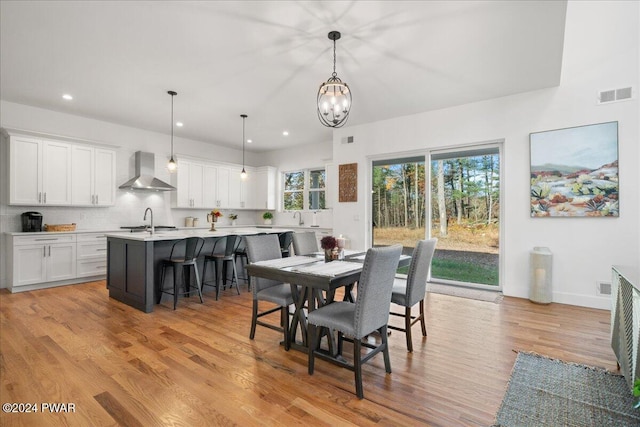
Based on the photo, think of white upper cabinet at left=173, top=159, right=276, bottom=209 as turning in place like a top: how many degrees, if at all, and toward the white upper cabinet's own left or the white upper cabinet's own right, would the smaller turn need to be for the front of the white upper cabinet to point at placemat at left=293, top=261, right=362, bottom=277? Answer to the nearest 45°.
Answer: approximately 45° to the white upper cabinet's own right

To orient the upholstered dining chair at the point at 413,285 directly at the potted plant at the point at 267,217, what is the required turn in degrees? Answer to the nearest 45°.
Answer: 0° — it already faces it

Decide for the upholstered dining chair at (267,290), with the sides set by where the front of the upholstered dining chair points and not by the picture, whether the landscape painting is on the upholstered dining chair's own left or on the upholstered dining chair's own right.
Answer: on the upholstered dining chair's own left

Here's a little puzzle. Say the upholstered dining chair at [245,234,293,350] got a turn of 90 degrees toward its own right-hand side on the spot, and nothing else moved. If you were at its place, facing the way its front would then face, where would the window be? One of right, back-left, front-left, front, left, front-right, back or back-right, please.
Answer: back-right

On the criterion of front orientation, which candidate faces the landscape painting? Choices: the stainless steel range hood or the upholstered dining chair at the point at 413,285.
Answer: the stainless steel range hood

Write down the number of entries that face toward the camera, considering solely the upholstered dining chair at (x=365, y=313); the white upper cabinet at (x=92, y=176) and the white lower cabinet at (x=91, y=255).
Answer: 2

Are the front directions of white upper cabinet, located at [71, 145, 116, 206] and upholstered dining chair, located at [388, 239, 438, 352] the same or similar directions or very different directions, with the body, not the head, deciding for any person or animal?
very different directions

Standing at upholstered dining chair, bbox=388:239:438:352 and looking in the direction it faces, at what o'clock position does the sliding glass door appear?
The sliding glass door is roughly at 2 o'clock from the upholstered dining chair.

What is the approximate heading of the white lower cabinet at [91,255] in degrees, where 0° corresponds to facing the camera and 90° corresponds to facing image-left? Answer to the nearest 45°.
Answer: approximately 0°

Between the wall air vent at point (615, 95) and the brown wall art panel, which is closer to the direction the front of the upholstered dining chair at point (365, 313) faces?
the brown wall art panel

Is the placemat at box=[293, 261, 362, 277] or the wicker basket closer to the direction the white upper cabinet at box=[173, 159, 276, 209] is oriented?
the placemat
